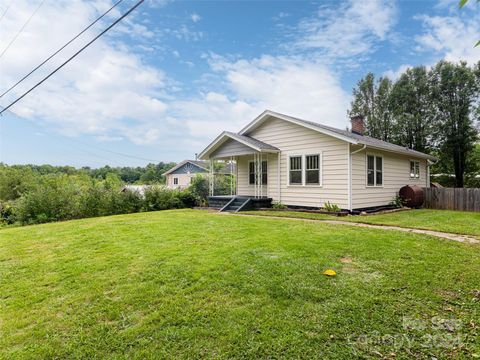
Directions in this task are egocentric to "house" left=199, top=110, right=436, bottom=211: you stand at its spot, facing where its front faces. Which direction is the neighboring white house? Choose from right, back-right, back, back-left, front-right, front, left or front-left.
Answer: right

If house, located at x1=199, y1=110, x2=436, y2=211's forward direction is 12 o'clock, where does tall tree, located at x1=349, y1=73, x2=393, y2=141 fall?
The tall tree is roughly at 5 o'clock from the house.

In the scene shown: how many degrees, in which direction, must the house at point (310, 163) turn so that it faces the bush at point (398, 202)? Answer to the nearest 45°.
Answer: approximately 180°

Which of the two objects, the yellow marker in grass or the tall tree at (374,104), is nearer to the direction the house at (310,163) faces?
the yellow marker in grass

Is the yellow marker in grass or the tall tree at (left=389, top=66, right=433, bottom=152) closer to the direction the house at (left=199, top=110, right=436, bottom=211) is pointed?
the yellow marker in grass

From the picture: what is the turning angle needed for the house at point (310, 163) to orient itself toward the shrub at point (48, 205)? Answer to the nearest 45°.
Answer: approximately 45° to its right

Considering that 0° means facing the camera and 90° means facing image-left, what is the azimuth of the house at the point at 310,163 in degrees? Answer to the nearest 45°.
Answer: approximately 45°

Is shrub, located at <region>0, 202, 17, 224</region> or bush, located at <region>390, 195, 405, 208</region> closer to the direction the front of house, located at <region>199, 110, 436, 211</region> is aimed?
the shrub

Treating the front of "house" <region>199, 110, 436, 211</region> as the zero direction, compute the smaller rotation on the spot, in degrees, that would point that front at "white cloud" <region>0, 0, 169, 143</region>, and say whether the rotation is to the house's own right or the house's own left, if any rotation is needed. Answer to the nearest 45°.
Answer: approximately 45° to the house's own right

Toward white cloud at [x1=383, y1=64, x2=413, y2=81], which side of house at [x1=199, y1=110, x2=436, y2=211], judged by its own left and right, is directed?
back
